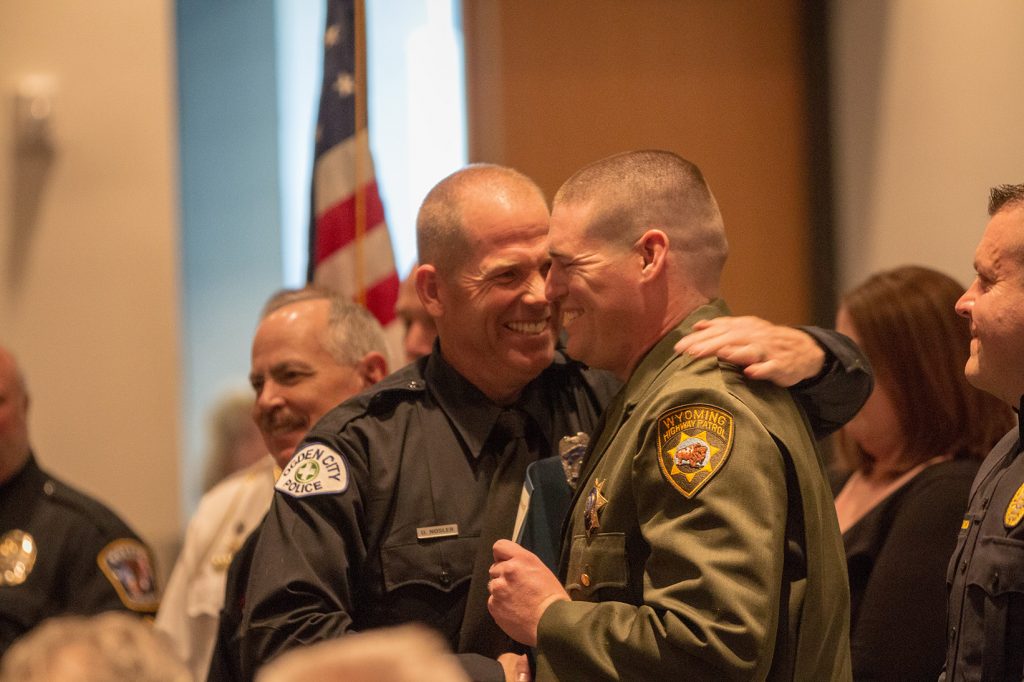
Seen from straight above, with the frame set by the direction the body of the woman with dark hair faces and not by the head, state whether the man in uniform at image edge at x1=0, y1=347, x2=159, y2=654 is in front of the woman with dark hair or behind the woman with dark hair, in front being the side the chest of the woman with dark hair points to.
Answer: in front

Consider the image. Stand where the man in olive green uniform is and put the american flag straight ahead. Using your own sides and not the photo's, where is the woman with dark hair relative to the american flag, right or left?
right

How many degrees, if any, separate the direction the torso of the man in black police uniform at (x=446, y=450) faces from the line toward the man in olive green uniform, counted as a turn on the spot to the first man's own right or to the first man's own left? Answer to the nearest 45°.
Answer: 0° — they already face them

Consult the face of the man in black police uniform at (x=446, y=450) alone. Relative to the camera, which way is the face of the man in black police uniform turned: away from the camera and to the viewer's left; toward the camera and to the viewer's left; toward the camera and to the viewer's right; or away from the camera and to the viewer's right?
toward the camera and to the viewer's right

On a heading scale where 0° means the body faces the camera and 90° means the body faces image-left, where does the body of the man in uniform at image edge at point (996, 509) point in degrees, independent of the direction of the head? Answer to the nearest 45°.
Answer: approximately 45°

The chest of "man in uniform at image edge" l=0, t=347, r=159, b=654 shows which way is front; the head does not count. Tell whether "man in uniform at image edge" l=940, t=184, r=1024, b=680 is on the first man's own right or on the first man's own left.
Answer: on the first man's own left

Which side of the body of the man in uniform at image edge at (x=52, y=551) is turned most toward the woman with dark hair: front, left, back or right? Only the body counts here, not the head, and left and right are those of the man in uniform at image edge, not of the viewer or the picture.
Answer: left

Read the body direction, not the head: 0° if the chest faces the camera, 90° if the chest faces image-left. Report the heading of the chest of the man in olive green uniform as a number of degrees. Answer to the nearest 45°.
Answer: approximately 90°

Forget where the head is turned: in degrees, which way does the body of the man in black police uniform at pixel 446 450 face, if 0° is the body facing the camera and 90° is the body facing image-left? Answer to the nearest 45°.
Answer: approximately 315°

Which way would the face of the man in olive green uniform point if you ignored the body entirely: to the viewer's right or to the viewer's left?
to the viewer's left

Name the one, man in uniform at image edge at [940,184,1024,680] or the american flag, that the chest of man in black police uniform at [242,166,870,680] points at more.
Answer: the man in uniform at image edge

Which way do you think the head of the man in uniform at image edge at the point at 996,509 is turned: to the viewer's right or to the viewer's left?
to the viewer's left

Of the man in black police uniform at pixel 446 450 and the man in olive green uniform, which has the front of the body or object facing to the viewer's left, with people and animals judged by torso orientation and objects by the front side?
the man in olive green uniform

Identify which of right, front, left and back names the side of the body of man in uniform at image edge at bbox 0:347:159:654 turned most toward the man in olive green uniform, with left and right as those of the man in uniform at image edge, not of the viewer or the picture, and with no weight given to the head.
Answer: left
